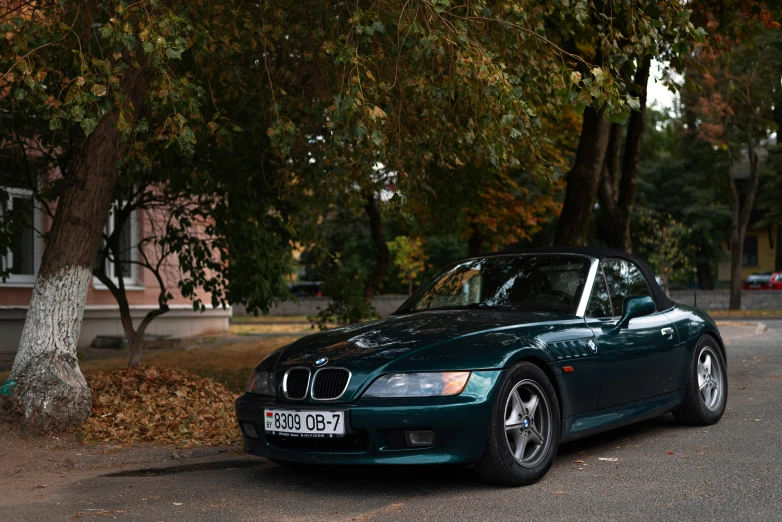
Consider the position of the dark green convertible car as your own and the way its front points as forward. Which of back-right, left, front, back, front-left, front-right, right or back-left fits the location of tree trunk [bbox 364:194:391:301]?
back-right

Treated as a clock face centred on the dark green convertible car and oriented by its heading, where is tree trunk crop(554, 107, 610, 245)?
The tree trunk is roughly at 5 o'clock from the dark green convertible car.

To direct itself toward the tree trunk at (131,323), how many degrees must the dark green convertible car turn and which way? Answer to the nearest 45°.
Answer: approximately 90° to its right

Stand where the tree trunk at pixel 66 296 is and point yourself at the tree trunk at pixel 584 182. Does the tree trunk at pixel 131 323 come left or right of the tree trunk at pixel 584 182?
left

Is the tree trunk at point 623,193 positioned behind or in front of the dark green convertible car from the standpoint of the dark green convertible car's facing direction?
behind

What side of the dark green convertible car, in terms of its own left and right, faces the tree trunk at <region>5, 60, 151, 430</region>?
right

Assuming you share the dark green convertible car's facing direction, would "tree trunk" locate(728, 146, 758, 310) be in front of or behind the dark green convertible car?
behind

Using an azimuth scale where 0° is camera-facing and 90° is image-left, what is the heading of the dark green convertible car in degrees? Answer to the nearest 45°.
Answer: approximately 45°

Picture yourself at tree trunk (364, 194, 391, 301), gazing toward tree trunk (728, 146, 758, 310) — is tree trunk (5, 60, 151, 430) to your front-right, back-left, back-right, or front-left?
back-right
